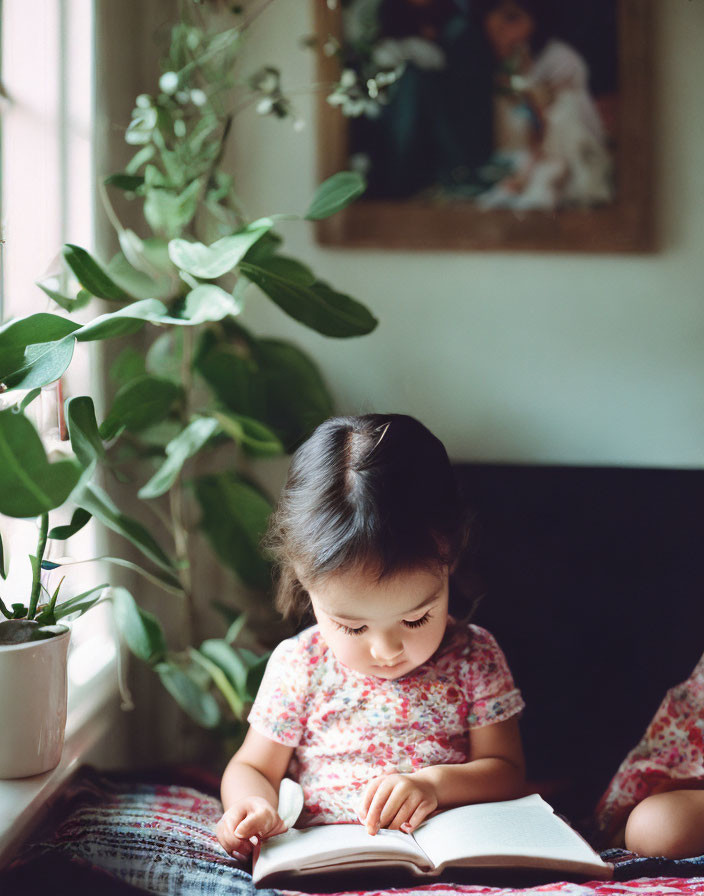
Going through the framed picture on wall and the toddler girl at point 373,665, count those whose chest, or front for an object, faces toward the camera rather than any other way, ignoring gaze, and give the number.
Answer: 2

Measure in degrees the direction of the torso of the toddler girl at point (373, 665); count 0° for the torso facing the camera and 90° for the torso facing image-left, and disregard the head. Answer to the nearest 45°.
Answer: approximately 0°

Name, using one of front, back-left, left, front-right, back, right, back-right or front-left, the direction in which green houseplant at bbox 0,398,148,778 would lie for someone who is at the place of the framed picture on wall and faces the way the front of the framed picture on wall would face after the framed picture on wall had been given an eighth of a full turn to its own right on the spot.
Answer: front

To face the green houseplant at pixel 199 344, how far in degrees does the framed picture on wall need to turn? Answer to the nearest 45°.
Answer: approximately 45° to its right

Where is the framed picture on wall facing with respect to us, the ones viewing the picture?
facing the viewer
